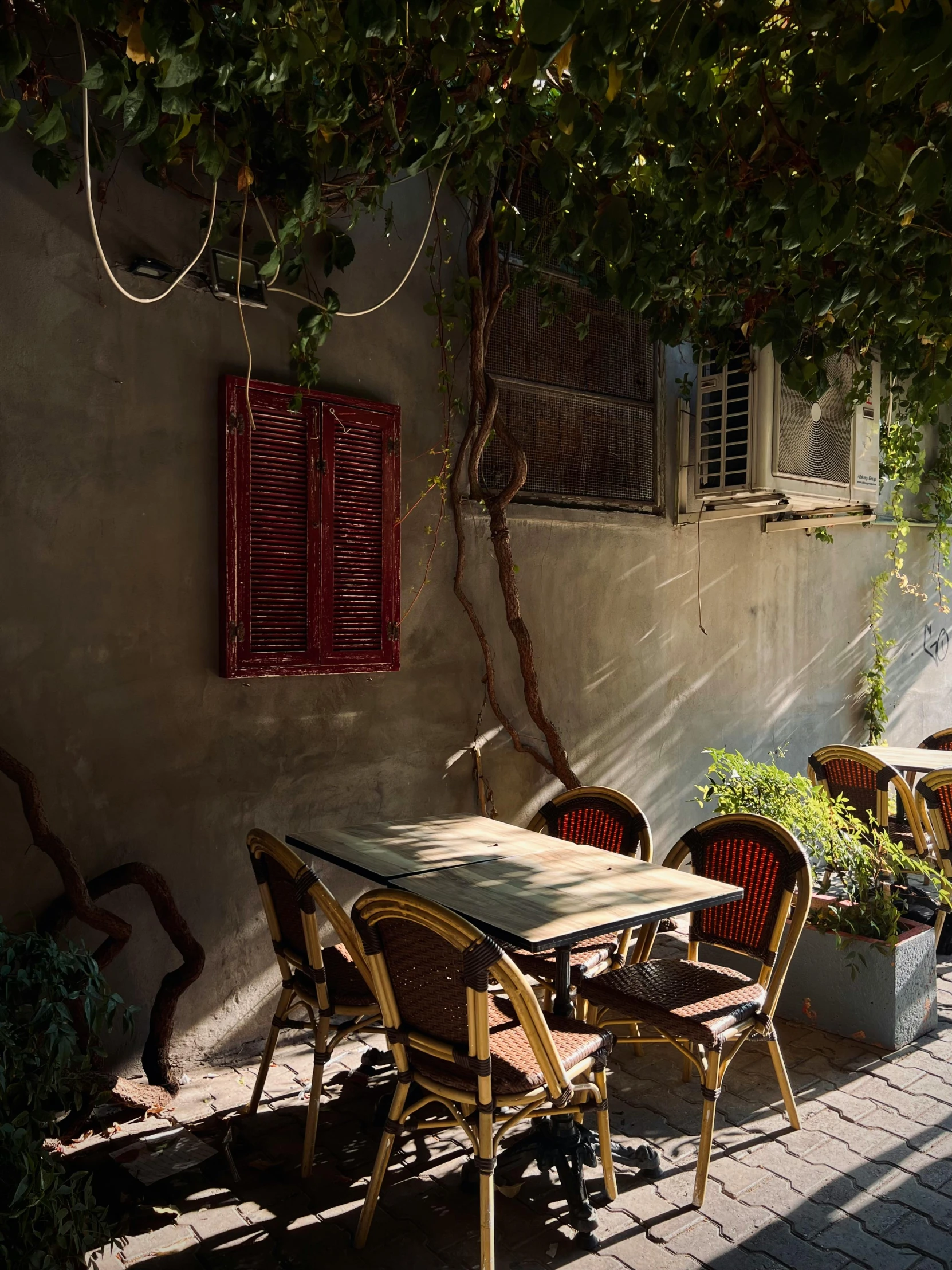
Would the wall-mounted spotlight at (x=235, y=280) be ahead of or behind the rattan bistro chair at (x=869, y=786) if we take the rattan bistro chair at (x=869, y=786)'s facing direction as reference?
behind

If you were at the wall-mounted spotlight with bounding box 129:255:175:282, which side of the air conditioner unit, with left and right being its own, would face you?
right

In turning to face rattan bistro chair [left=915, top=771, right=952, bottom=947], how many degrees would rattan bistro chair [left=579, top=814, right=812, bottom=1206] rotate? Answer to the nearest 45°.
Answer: approximately 180°

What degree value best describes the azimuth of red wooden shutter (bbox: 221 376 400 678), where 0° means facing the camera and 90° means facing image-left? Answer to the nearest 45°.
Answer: approximately 315°

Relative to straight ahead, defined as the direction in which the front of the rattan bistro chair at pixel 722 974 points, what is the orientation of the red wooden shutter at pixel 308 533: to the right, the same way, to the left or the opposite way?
to the left

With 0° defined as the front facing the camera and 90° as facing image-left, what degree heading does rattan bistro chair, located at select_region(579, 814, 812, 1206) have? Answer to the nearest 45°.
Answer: approximately 45°

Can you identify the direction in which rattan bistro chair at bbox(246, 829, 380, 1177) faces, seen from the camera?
facing away from the viewer and to the right of the viewer

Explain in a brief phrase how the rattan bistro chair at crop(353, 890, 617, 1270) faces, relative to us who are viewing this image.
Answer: facing away from the viewer and to the right of the viewer
